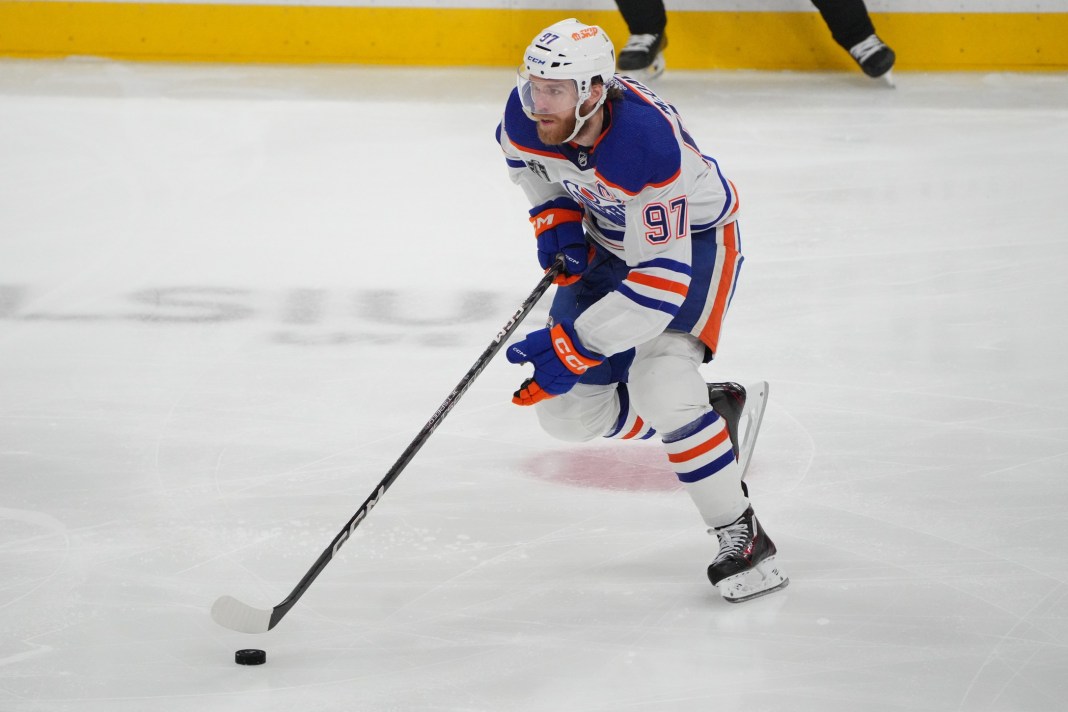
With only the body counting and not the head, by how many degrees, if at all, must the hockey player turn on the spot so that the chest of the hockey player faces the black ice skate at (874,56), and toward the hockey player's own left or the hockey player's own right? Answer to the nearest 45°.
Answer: approximately 135° to the hockey player's own right

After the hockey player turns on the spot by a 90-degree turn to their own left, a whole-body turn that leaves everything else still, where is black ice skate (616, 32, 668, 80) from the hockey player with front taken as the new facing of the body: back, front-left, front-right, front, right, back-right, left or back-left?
back-left

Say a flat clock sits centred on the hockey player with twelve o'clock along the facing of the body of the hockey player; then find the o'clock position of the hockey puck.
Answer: The hockey puck is roughly at 12 o'clock from the hockey player.

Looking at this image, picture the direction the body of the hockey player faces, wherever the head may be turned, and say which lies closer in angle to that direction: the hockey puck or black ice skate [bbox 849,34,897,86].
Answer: the hockey puck

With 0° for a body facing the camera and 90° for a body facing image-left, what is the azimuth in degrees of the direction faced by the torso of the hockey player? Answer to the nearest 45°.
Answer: approximately 45°
